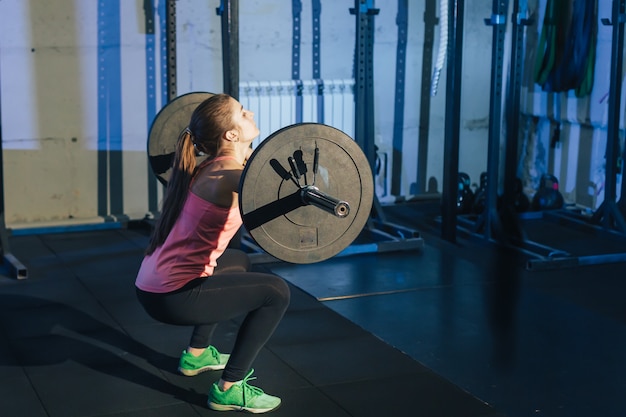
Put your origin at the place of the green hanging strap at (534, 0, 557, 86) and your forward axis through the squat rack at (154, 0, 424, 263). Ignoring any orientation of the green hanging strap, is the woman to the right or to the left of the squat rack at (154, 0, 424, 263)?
left

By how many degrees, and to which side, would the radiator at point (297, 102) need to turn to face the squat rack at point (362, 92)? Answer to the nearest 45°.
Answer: approximately 45° to its left

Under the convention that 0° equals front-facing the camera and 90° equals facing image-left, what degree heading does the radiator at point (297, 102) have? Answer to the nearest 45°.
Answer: approximately 0°

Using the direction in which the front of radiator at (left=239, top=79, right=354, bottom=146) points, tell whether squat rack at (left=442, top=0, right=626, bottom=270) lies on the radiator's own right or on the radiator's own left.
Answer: on the radiator's own left

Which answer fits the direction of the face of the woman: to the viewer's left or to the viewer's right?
to the viewer's right
